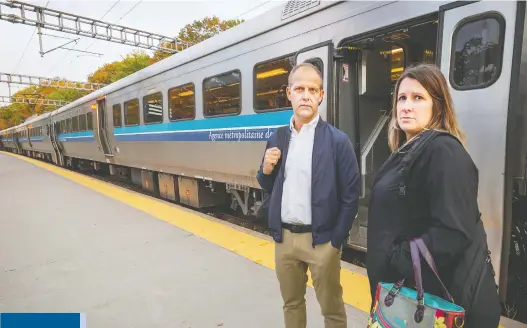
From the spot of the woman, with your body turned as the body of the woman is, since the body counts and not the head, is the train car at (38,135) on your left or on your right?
on your right

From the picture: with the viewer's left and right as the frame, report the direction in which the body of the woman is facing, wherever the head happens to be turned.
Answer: facing the viewer and to the left of the viewer

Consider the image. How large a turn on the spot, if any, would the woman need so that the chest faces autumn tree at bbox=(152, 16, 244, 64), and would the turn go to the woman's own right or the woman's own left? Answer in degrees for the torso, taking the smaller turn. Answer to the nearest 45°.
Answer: approximately 90° to the woman's own right

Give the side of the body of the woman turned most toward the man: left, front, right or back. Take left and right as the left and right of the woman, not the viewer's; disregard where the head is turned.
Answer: right

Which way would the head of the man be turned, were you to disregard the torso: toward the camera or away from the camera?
toward the camera
